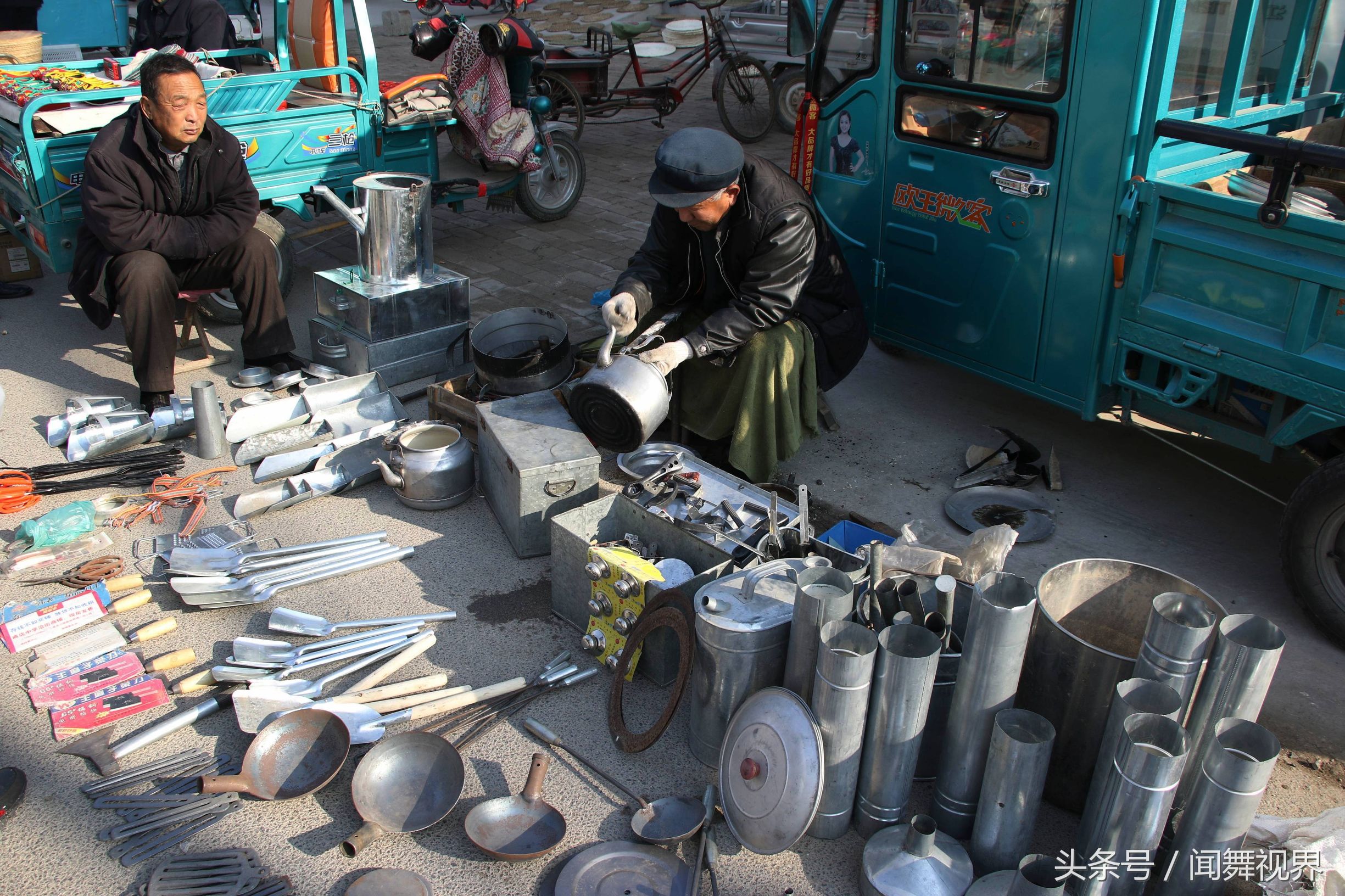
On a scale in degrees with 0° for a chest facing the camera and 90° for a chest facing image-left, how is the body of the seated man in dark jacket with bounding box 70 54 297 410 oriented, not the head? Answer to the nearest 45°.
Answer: approximately 315°

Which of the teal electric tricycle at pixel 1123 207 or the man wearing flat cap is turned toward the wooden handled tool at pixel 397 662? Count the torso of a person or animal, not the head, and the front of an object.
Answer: the man wearing flat cap

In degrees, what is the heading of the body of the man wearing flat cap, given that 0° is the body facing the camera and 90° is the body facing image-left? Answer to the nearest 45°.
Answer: approximately 45°

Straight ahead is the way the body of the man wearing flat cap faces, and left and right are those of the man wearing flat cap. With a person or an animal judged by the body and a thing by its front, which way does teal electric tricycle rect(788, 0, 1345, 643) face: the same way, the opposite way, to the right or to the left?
to the right

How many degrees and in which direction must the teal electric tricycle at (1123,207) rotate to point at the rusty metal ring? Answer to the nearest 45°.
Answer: approximately 90° to its left

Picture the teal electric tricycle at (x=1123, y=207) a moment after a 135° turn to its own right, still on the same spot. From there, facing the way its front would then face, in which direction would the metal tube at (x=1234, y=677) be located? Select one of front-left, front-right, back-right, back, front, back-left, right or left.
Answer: right

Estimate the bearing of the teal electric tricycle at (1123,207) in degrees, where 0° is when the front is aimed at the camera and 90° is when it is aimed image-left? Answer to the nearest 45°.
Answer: approximately 135°

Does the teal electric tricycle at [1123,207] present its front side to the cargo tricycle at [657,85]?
yes

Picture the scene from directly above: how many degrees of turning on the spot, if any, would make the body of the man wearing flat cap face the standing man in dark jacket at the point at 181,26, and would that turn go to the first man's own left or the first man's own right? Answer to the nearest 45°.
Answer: approximately 90° to the first man's own right

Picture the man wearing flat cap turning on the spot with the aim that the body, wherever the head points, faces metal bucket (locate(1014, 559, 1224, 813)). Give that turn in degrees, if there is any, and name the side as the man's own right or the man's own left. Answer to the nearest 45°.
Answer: approximately 90° to the man's own left
